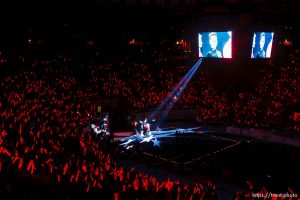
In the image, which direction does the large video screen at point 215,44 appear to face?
toward the camera

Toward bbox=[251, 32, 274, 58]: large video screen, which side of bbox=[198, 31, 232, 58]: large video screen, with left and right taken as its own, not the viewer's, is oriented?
left
